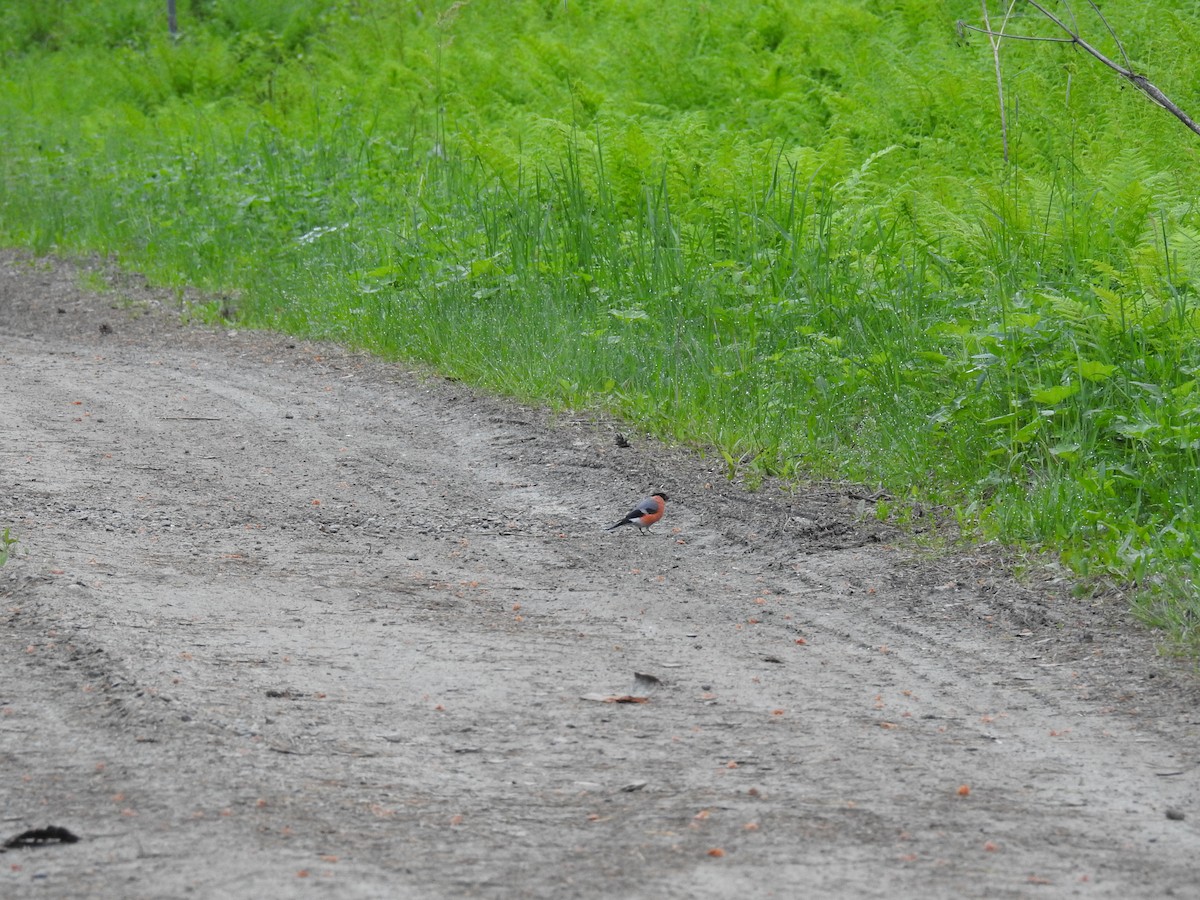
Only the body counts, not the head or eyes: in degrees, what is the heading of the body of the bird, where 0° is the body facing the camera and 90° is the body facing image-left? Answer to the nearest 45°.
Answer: approximately 270°
